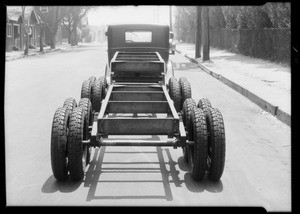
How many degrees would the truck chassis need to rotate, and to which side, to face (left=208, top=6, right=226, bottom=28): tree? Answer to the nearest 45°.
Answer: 0° — it already faces it

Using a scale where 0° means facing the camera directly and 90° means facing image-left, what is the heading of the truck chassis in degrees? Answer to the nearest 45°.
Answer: approximately 180°
